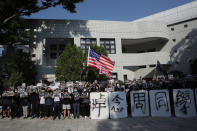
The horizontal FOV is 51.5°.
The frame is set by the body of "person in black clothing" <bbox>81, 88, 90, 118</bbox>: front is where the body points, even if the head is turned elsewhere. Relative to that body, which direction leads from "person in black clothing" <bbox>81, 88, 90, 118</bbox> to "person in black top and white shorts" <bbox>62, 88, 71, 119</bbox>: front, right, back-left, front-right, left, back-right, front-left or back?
right

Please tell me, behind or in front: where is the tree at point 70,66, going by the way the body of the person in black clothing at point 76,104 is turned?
behind

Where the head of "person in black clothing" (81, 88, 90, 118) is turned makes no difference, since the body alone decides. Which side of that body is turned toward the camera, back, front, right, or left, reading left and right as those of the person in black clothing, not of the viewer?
front

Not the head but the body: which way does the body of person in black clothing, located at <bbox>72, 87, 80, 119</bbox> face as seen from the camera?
toward the camera

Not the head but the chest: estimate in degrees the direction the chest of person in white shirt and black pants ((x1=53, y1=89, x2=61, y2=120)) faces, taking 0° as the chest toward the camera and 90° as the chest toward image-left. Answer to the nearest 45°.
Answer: approximately 0°

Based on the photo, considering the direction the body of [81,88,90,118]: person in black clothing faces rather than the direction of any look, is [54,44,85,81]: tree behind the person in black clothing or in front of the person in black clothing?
behind

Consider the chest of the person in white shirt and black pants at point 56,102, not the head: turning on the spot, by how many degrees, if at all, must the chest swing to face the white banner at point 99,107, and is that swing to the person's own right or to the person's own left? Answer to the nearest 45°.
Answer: approximately 45° to the person's own left

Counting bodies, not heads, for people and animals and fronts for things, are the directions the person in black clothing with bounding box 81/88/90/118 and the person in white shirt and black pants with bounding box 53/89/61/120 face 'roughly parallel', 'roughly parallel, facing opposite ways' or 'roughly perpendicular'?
roughly parallel

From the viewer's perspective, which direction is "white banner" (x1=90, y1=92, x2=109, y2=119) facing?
toward the camera

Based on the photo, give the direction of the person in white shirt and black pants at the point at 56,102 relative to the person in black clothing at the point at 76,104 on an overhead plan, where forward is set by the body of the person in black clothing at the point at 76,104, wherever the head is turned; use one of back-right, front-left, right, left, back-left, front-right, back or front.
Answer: right
